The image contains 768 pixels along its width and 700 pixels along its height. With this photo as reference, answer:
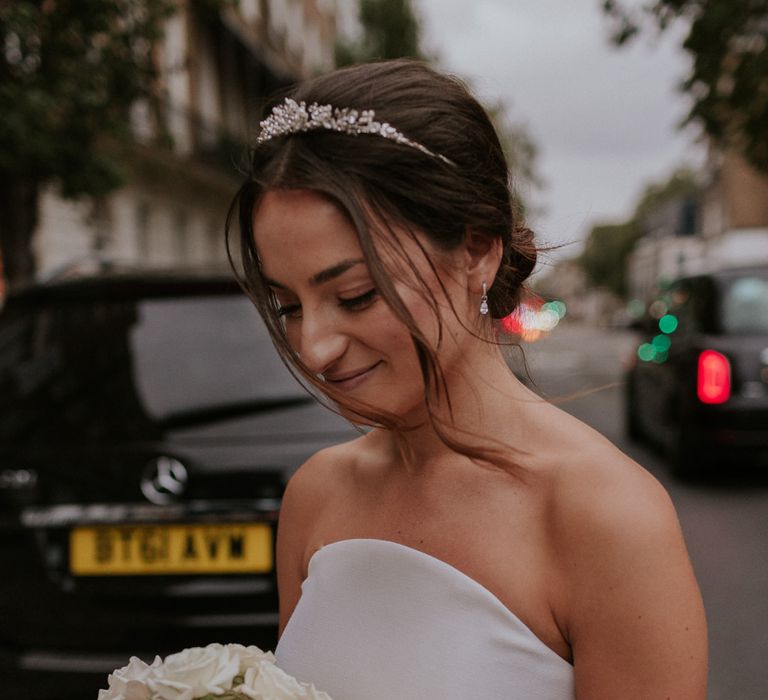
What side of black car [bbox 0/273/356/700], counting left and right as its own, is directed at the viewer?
back

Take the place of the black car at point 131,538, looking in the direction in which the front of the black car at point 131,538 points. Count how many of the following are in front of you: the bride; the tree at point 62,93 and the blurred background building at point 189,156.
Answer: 2

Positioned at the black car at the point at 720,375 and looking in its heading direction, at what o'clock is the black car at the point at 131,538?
the black car at the point at 131,538 is roughly at 8 o'clock from the black car at the point at 720,375.

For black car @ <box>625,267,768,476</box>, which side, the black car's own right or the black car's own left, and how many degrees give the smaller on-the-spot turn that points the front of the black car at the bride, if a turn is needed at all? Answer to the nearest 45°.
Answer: approximately 135° to the black car's own left

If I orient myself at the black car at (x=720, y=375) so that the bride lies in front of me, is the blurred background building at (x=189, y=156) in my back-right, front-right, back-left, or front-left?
back-right

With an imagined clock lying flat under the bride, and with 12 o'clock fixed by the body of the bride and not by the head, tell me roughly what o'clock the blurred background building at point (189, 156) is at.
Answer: The blurred background building is roughly at 4 o'clock from the bride.

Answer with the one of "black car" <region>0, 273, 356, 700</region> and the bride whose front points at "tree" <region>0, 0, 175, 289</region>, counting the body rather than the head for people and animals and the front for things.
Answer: the black car

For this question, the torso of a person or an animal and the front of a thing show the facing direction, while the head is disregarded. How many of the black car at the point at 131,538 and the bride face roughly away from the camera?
1

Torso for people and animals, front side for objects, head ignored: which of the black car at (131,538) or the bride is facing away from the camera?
the black car

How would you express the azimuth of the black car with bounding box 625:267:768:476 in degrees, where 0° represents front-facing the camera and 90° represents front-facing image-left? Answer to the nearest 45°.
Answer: approximately 135°

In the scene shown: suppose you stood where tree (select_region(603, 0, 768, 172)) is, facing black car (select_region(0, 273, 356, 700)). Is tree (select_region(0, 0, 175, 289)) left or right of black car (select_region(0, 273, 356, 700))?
right
